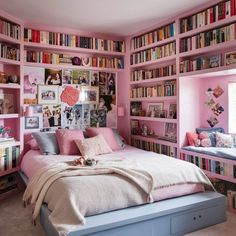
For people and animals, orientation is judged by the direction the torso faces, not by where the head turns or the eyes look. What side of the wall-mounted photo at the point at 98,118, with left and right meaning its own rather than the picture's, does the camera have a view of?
front

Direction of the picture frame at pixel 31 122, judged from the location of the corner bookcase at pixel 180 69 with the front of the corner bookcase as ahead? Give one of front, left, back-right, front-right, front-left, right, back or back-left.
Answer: front-right

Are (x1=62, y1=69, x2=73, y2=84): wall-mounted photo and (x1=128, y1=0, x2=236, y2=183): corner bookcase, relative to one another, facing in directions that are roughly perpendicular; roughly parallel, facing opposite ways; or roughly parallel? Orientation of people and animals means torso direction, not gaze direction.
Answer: roughly perpendicular

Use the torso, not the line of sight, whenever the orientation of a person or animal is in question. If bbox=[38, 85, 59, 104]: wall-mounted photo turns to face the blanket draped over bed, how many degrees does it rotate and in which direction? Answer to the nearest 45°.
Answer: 0° — it already faces it

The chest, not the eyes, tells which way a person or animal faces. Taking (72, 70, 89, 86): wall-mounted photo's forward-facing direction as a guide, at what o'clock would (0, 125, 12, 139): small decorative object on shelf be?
The small decorative object on shelf is roughly at 2 o'clock from the wall-mounted photo.

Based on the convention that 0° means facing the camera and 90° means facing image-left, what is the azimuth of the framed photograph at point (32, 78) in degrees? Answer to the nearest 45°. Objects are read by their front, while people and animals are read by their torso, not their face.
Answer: approximately 0°

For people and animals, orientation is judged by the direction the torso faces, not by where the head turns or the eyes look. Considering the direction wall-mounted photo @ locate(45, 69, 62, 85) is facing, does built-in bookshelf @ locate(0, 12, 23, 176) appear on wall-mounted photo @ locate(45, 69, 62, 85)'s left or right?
on its right

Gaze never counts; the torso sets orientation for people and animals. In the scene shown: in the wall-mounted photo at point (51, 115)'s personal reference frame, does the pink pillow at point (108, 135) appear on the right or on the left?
on its left

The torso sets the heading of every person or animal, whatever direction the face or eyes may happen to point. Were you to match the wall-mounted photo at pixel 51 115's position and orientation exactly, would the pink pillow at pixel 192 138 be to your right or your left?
on your left

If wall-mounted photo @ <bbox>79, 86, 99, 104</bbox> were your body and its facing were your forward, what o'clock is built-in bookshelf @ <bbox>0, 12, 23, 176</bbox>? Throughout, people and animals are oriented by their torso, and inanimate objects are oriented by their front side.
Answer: The built-in bookshelf is roughly at 2 o'clock from the wall-mounted photo.

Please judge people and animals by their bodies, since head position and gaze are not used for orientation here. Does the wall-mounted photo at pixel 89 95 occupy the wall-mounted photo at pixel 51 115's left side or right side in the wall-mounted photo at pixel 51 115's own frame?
on its left

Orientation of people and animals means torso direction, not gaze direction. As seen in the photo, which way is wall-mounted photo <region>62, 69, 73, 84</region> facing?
toward the camera

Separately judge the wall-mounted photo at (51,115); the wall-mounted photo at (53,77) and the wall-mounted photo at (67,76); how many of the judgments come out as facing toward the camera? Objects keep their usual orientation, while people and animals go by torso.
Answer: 3

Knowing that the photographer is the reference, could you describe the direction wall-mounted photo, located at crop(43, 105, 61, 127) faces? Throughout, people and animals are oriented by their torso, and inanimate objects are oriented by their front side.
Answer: facing the viewer

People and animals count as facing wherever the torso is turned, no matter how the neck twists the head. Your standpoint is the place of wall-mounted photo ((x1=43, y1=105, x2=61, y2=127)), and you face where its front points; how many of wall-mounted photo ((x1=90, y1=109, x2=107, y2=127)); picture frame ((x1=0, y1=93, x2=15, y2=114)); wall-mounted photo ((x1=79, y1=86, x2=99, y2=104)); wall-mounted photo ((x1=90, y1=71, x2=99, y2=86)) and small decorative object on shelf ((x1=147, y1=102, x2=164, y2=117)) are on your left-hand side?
4

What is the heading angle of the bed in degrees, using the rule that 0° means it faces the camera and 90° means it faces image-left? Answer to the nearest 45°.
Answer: approximately 315°

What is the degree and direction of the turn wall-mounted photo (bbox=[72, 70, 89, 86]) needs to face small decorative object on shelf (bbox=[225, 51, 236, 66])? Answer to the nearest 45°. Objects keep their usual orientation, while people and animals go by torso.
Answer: approximately 45° to its left
